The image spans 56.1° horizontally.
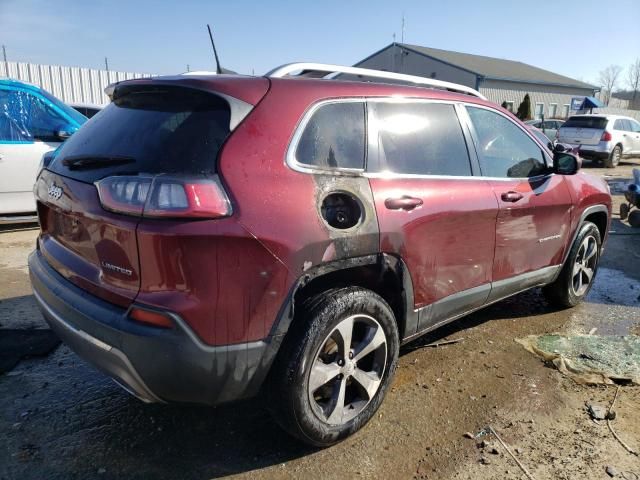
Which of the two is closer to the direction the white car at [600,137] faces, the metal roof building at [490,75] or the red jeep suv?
the metal roof building

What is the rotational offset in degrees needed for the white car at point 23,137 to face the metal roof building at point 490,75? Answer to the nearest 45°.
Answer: approximately 45° to its left

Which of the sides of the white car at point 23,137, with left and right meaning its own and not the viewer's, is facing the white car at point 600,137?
front

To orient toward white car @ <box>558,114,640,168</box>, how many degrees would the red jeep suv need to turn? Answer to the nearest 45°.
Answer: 0° — it already faces it

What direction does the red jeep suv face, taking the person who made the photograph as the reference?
facing away from the viewer and to the right of the viewer

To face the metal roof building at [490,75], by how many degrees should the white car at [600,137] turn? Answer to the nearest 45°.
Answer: approximately 45° to its left

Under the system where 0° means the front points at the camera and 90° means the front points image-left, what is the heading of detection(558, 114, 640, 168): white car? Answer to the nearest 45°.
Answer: approximately 225°

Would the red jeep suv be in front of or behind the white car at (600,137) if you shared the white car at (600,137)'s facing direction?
behind

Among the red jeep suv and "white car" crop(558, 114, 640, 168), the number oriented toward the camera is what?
0

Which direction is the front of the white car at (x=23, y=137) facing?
to the viewer's right

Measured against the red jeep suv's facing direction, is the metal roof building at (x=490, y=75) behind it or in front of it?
in front
